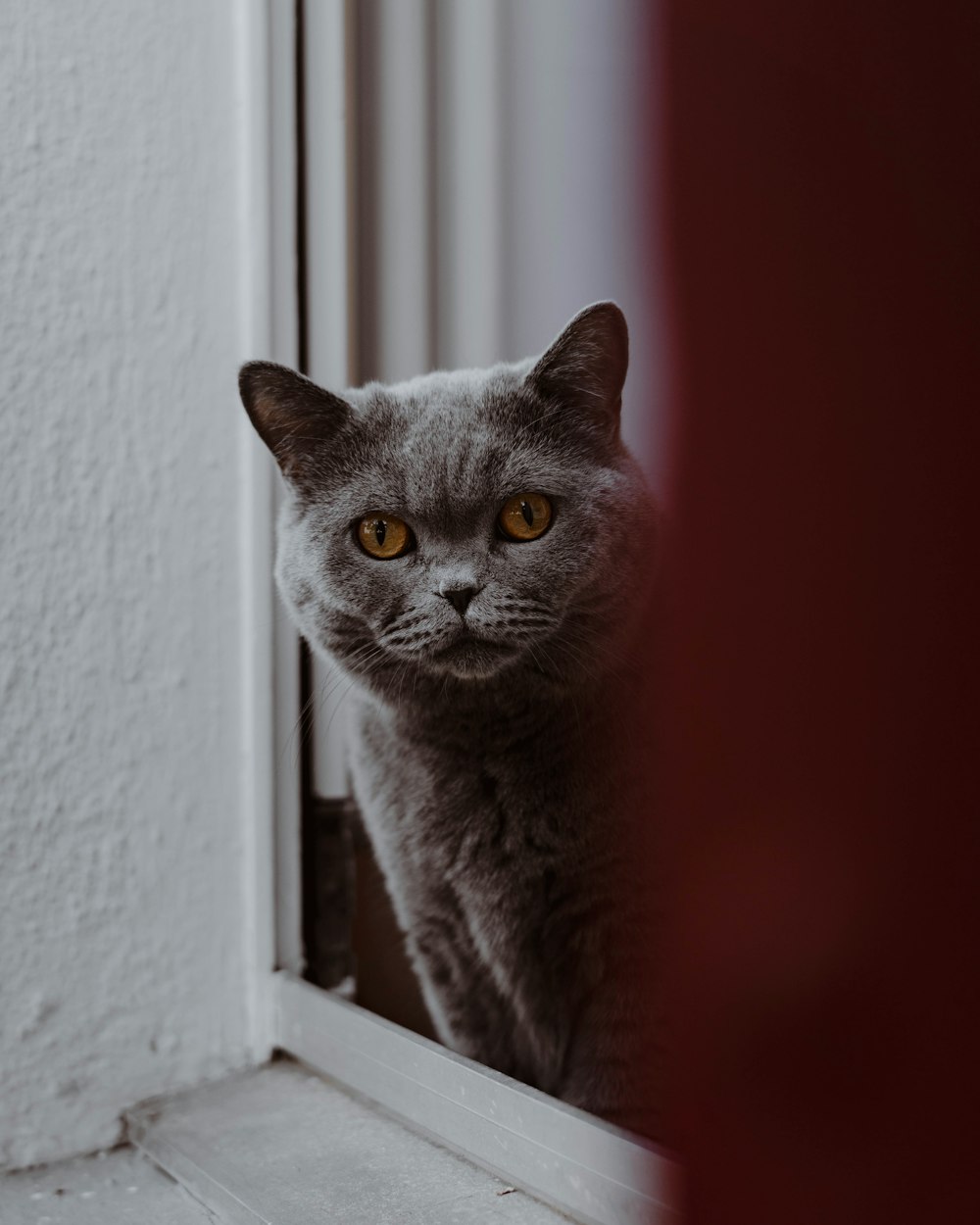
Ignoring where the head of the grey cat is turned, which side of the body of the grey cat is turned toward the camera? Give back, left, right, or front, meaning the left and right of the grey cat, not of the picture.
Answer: front
